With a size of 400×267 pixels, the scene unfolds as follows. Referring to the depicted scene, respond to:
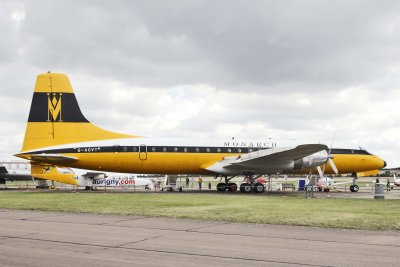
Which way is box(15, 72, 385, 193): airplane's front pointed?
to the viewer's right
